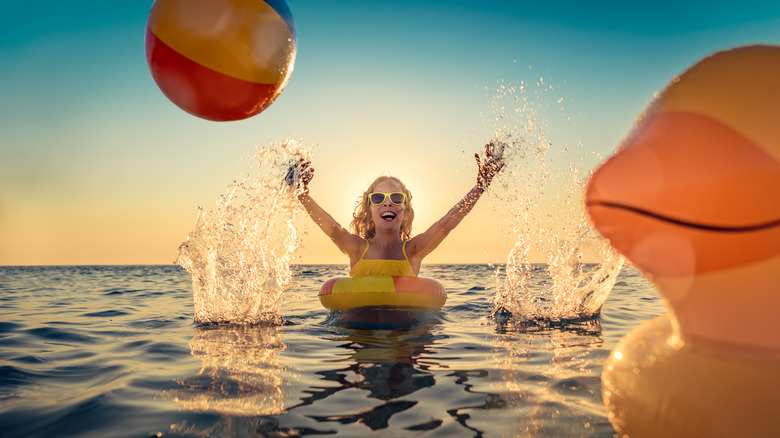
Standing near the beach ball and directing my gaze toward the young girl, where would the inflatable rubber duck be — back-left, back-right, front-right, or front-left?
back-right

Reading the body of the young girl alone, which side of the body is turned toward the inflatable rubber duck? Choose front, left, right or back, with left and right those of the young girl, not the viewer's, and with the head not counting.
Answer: front

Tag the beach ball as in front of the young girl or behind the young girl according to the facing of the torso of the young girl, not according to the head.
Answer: in front

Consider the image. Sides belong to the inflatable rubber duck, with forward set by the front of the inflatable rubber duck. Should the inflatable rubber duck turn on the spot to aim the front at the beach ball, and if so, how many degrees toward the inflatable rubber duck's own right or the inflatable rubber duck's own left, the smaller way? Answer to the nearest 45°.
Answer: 0° — it already faces it

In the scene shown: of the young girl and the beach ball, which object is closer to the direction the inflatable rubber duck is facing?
the beach ball

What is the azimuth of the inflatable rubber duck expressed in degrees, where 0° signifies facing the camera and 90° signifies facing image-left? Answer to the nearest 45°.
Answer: approximately 90°

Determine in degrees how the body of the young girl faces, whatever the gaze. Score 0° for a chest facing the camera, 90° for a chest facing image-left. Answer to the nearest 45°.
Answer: approximately 0°

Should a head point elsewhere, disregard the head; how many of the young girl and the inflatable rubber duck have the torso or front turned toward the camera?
1

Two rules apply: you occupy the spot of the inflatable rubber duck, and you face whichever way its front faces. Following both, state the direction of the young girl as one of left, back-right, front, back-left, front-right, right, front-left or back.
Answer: front-right
